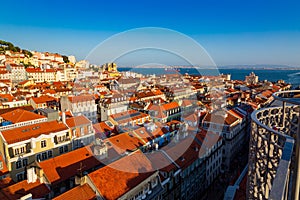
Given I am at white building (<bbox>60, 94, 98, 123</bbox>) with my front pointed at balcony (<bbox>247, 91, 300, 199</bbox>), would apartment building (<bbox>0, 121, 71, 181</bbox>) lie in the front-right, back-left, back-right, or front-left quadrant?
front-right

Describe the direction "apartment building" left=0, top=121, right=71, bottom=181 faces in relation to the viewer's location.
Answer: facing the viewer and to the right of the viewer

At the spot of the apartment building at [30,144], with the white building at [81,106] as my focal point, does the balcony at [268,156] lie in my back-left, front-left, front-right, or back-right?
back-right

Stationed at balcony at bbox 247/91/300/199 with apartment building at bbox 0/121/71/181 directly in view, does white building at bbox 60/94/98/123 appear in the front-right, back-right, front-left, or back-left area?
front-right

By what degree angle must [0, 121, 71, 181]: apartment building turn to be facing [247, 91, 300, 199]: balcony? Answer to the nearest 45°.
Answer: approximately 45° to its right

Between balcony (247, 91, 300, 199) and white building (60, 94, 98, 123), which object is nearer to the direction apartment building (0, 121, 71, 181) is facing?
the balcony

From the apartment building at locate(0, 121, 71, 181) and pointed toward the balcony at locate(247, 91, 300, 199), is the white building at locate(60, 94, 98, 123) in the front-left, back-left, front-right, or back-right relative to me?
back-left
